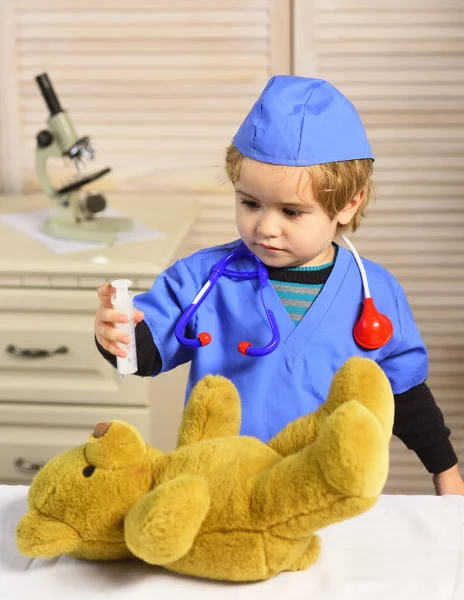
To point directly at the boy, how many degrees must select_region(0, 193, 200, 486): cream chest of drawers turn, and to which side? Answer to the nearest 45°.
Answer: approximately 45° to its left

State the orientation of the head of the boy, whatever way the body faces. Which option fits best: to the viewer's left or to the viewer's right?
to the viewer's left

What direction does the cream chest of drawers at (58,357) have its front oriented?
toward the camera

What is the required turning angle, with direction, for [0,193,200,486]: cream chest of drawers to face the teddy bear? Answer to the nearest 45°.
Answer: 0° — it already faces it
